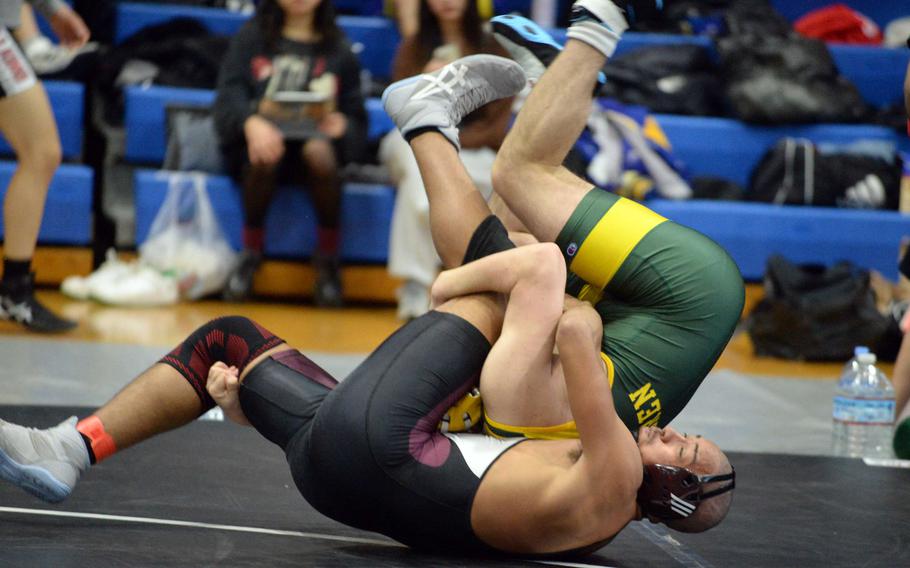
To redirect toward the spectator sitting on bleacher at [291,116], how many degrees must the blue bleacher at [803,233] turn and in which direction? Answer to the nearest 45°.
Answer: approximately 90° to its right

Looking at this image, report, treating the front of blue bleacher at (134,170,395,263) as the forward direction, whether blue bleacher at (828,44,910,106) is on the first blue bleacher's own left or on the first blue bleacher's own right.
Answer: on the first blue bleacher's own left

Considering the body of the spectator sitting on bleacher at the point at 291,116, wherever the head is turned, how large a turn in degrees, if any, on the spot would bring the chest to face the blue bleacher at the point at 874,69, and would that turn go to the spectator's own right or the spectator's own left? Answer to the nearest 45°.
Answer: approximately 90° to the spectator's own left

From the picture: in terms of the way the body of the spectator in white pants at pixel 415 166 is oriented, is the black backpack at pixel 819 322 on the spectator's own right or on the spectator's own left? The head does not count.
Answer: on the spectator's own left

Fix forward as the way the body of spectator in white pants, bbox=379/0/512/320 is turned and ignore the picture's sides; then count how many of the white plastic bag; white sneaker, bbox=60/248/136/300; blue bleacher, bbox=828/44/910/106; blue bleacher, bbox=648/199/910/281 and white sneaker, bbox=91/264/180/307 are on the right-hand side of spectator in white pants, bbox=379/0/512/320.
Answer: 3

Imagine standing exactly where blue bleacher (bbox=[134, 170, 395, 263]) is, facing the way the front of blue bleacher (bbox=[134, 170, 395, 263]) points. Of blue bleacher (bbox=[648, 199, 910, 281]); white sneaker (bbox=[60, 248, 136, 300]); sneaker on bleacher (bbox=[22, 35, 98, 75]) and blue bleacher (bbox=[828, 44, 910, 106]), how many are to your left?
2

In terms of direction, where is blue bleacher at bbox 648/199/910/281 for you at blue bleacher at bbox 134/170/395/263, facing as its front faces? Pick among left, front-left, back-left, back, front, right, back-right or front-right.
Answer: left

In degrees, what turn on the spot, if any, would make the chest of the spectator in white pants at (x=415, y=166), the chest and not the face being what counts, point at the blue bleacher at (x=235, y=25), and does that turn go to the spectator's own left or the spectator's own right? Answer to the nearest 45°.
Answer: approximately 135° to the spectator's own right

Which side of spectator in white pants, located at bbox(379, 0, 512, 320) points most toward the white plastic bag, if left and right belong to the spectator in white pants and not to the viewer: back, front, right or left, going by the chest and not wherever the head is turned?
right
